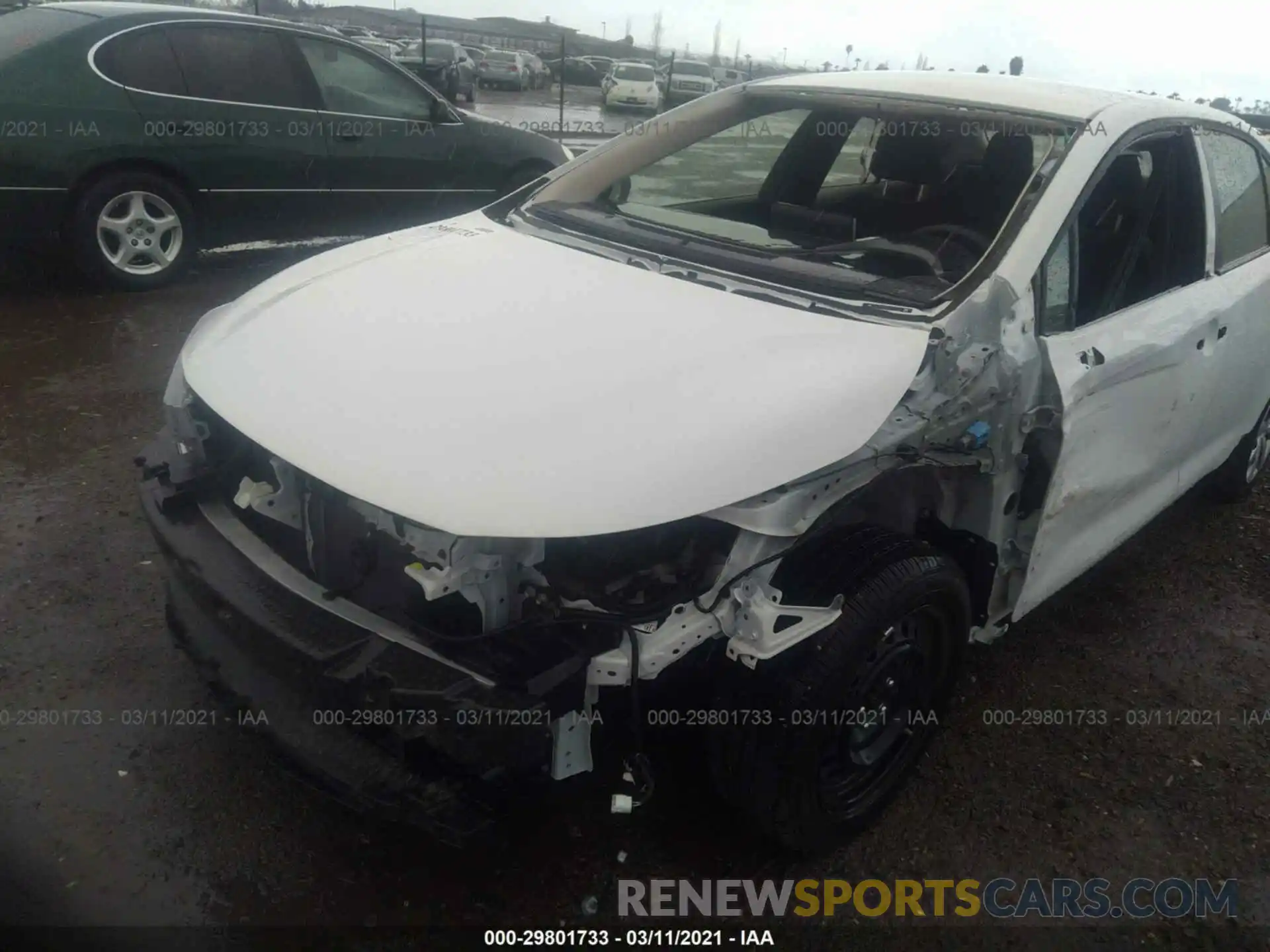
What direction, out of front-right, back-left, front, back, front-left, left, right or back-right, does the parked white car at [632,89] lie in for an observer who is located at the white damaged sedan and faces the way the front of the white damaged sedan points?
back-right

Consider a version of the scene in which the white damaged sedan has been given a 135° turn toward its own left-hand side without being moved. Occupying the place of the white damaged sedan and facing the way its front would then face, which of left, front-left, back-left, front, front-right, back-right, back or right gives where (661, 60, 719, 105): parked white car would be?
left

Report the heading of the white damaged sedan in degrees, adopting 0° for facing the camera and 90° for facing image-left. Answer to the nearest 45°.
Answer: approximately 45°

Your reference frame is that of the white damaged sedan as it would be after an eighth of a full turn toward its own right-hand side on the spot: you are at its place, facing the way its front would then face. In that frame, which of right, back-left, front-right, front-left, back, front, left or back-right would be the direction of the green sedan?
front-right
